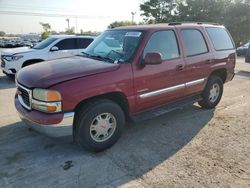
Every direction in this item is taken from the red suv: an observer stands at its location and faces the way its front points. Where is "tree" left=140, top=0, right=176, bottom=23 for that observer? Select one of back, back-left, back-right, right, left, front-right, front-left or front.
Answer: back-right

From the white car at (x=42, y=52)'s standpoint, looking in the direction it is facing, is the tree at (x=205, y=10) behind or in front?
behind

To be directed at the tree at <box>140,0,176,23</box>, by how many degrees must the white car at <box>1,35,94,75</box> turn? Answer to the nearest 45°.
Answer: approximately 180°

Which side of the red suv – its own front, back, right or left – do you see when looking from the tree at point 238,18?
back

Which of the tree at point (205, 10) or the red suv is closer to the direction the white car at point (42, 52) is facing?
the red suv

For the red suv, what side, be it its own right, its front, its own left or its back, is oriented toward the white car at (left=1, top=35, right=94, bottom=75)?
right

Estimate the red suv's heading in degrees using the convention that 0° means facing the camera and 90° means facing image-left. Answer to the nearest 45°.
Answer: approximately 45°
